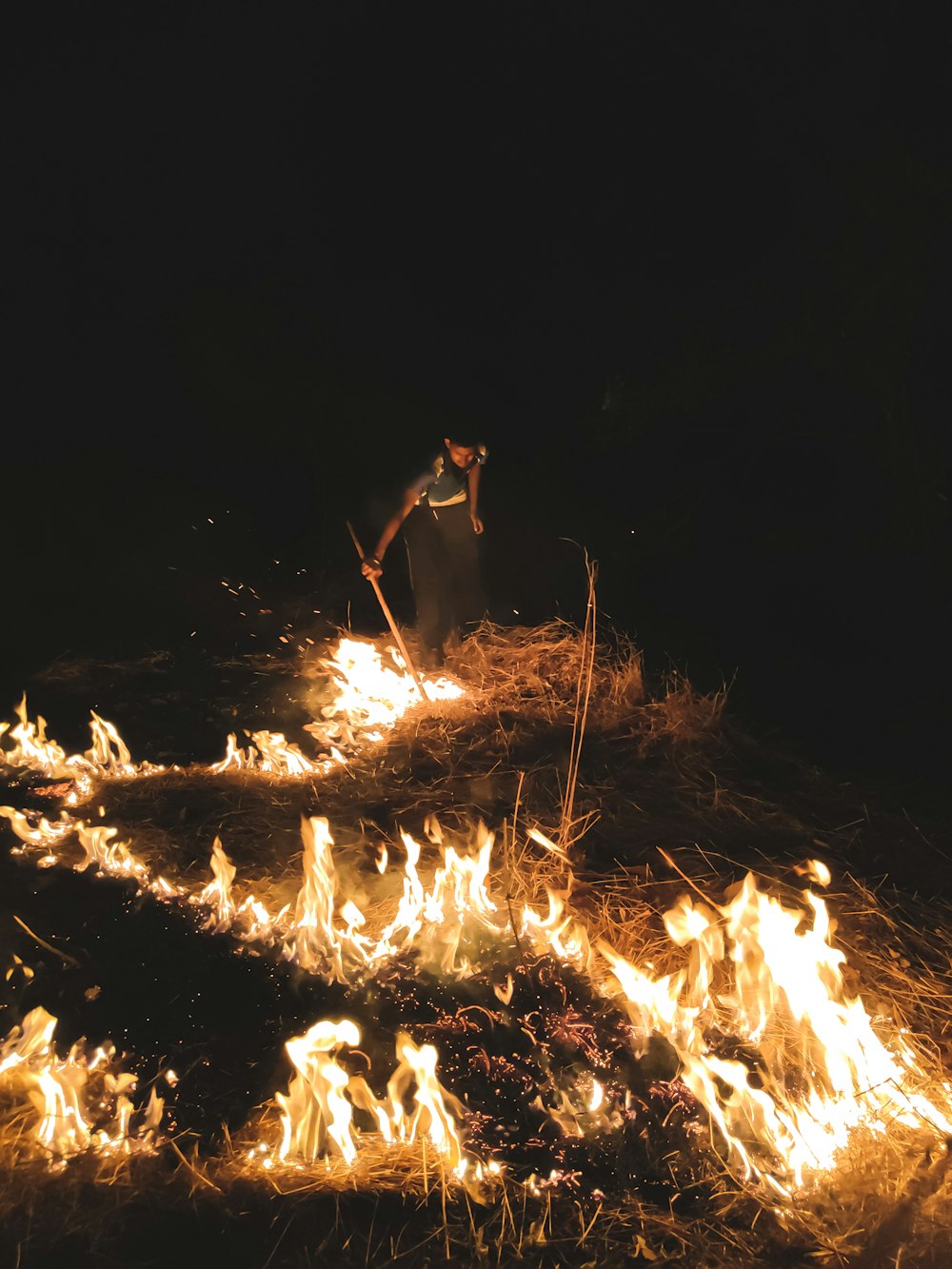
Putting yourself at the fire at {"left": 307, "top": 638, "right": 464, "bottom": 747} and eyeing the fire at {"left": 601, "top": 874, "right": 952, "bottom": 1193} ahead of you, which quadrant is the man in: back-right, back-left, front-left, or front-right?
back-left

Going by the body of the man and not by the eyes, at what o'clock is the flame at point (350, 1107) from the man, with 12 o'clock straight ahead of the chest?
The flame is roughly at 12 o'clock from the man.

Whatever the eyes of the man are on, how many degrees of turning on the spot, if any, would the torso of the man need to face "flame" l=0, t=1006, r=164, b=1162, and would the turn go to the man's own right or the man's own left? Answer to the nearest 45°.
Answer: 0° — they already face it

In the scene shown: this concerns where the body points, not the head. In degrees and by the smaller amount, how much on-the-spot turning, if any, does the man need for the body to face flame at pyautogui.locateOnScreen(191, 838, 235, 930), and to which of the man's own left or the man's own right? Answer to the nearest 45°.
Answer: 0° — they already face it

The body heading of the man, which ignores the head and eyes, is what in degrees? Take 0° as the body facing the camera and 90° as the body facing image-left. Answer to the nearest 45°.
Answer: approximately 0°
